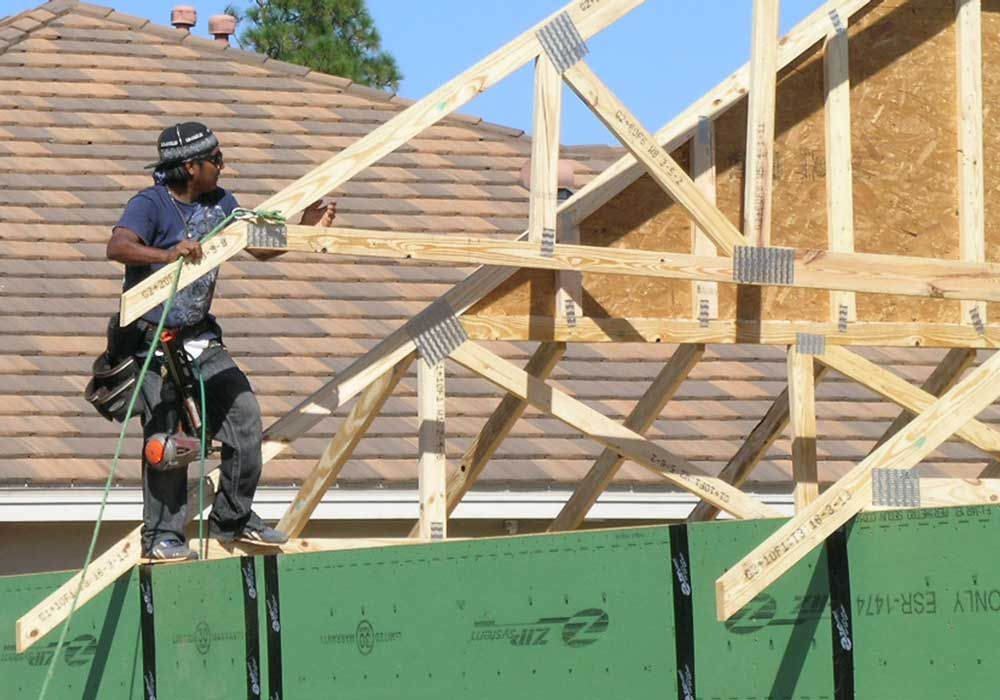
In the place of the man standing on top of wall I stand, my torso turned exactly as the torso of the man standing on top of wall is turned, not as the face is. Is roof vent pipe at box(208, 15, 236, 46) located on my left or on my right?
on my left

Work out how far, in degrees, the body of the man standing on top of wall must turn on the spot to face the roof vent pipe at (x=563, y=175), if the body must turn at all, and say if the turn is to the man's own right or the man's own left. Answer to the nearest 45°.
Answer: approximately 90° to the man's own left

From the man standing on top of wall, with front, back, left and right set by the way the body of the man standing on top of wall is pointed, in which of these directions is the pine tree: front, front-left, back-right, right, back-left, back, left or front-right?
back-left

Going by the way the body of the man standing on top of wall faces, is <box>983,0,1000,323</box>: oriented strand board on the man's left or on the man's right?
on the man's left

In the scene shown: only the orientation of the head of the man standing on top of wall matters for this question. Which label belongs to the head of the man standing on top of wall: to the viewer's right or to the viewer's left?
to the viewer's right
